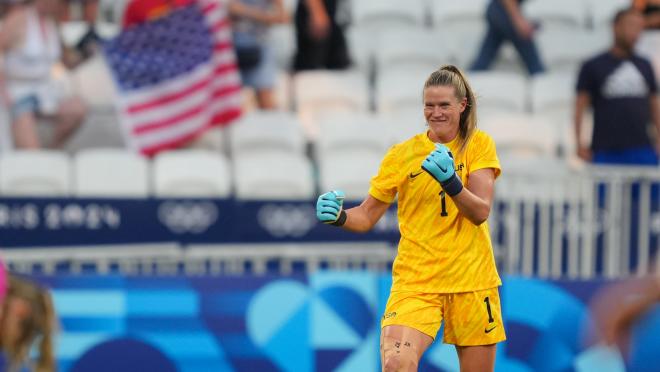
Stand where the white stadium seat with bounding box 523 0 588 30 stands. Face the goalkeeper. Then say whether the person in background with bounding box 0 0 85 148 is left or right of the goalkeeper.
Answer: right

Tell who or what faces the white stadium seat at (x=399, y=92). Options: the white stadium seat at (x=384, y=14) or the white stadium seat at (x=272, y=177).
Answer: the white stadium seat at (x=384, y=14)

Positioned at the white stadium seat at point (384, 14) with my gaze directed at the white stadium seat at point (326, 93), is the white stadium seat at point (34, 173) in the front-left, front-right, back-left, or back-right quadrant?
front-right

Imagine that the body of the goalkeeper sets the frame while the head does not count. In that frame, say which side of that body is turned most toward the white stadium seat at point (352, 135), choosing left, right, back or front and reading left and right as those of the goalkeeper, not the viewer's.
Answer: back

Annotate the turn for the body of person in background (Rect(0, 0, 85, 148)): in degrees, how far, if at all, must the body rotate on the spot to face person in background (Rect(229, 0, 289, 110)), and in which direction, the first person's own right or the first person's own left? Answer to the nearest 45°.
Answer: approximately 45° to the first person's own left

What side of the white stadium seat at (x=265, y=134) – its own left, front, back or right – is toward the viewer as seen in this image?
front

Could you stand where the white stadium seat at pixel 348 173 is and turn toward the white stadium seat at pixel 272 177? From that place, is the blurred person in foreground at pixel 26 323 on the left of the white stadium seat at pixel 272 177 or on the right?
left

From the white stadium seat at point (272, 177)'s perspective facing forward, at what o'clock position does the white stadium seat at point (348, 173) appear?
the white stadium seat at point (348, 173) is roughly at 9 o'clock from the white stadium seat at point (272, 177).

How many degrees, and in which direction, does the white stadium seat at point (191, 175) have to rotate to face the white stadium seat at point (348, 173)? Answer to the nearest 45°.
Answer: approximately 90° to its left

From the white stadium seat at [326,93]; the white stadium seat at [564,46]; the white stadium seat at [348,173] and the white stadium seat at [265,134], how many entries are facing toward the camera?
4

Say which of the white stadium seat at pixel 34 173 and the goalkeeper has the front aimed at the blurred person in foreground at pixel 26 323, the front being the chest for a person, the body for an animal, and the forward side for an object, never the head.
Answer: the white stadium seat

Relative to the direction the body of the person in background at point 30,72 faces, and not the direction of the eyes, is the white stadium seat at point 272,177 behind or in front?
in front

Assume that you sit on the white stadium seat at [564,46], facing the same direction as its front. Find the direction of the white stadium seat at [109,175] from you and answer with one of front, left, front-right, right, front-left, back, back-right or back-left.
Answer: front-right

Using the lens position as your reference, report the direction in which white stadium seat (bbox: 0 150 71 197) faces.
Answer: facing the viewer

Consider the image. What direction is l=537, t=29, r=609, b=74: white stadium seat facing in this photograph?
toward the camera

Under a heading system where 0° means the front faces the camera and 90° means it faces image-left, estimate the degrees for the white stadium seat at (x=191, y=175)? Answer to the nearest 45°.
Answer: approximately 0°
